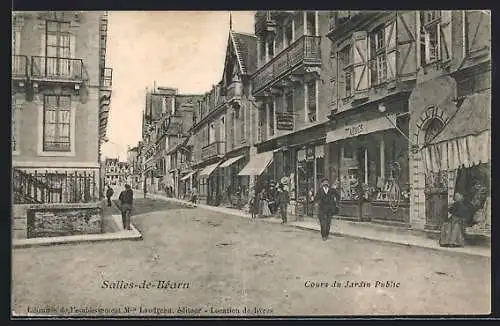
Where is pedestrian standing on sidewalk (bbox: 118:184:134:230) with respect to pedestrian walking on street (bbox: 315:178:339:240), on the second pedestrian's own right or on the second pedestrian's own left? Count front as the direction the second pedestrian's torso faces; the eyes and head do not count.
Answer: on the second pedestrian's own right

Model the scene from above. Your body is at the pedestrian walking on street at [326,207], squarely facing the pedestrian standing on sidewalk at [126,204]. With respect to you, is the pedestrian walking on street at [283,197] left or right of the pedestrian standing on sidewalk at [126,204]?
right

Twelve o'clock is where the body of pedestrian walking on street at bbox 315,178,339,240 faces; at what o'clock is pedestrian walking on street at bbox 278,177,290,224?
pedestrian walking on street at bbox 278,177,290,224 is roughly at 4 o'clock from pedestrian walking on street at bbox 315,178,339,240.

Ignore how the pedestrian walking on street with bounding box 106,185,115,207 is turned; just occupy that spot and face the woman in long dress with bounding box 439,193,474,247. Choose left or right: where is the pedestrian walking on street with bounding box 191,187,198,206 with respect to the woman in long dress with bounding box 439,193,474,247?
left

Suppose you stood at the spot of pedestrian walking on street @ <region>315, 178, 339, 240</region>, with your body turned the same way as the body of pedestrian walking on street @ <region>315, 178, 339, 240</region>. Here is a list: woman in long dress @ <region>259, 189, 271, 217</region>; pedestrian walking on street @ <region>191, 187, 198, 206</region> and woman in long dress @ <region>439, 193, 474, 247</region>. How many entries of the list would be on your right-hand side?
2

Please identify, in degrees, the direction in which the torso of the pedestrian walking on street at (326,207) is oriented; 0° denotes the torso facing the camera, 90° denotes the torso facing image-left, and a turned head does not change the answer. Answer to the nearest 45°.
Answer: approximately 0°

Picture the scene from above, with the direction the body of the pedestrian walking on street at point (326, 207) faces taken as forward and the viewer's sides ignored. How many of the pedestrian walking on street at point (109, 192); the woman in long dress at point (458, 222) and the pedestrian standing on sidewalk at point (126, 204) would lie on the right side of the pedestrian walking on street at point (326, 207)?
2

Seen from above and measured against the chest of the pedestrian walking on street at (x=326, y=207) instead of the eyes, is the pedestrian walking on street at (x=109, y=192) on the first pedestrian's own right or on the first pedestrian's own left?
on the first pedestrian's own right

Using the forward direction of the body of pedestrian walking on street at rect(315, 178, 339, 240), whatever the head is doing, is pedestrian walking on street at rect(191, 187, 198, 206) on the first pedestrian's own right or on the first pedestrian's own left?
on the first pedestrian's own right

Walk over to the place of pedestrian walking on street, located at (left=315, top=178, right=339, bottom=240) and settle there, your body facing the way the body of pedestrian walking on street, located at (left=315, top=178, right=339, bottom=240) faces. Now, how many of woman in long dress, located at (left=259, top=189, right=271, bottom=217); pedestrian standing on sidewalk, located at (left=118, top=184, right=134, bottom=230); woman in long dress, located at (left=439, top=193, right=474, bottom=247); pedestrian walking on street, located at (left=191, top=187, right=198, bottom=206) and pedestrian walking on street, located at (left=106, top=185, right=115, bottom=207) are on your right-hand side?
4
